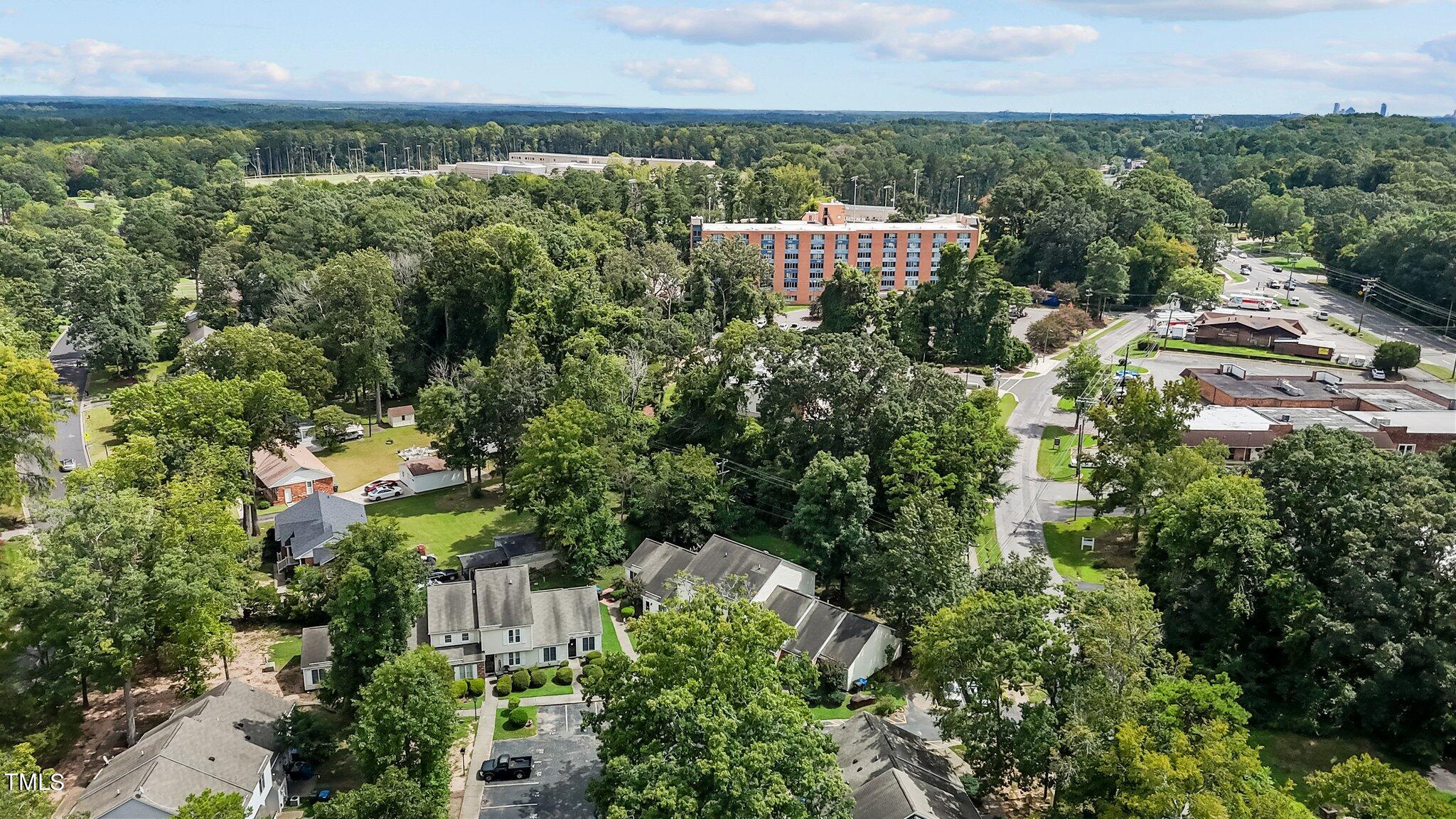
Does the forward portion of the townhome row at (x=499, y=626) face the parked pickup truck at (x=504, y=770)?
yes

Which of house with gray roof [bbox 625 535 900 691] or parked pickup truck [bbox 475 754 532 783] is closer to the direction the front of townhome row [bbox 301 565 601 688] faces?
the parked pickup truck

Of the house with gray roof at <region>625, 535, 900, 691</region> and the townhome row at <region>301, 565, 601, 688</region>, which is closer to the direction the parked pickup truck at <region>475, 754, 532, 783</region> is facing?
the townhome row

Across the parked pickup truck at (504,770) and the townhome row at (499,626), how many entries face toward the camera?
1

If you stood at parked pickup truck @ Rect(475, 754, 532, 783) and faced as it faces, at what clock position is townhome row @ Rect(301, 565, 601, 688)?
The townhome row is roughly at 3 o'clock from the parked pickup truck.

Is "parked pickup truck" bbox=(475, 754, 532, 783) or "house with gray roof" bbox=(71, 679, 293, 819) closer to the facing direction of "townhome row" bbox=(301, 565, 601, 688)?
the parked pickup truck

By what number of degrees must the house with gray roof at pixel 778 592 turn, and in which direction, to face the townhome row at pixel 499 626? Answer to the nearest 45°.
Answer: approximately 45° to its right

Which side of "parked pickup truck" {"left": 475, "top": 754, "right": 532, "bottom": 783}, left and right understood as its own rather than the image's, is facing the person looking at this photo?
left
